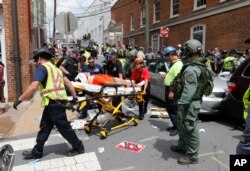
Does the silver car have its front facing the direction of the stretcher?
no

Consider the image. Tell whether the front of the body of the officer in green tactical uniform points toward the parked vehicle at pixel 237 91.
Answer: no

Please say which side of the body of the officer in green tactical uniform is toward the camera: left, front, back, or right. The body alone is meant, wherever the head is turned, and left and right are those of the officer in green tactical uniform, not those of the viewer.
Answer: left

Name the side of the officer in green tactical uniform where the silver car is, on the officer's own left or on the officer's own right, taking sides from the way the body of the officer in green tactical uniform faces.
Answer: on the officer's own right

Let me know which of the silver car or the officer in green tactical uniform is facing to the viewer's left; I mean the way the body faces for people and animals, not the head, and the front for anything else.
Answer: the officer in green tactical uniform

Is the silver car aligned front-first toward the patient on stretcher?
no

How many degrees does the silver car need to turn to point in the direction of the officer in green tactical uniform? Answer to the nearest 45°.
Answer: approximately 45° to its right

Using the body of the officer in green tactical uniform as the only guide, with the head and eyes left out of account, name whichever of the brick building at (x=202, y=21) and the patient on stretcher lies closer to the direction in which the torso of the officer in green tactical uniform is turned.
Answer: the patient on stretcher

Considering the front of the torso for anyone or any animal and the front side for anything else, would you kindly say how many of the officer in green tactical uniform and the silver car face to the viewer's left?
1

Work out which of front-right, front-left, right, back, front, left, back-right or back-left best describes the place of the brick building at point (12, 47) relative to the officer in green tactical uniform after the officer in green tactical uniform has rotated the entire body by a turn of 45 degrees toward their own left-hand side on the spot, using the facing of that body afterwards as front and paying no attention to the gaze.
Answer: right

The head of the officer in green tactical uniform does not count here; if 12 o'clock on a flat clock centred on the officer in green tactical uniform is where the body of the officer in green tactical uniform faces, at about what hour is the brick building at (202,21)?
The brick building is roughly at 3 o'clock from the officer in green tactical uniform.
